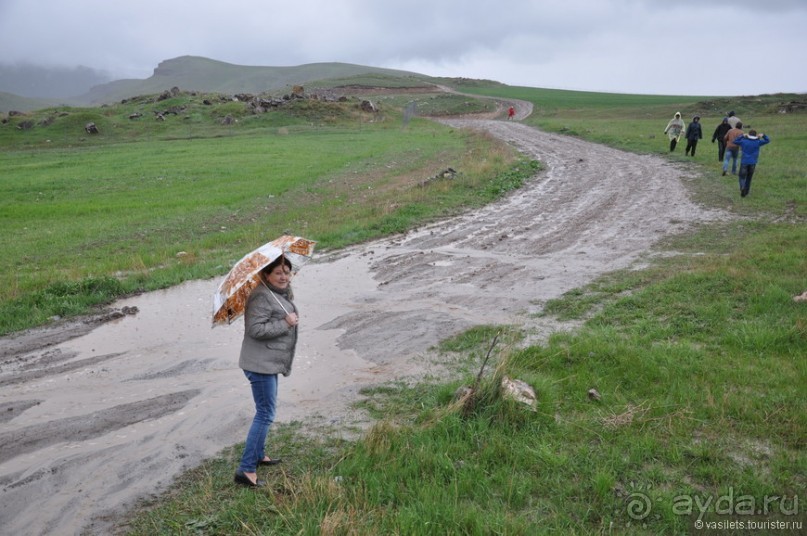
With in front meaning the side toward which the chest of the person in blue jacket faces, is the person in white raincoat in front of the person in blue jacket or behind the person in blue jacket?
in front

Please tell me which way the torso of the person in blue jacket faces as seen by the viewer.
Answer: away from the camera

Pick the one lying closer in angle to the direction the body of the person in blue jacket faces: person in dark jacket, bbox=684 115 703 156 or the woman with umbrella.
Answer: the person in dark jacket

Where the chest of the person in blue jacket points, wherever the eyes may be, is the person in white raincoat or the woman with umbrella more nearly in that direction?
the person in white raincoat

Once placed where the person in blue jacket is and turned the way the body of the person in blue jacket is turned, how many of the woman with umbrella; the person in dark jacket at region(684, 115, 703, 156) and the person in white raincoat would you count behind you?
1

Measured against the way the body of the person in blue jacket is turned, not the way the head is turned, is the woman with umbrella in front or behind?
behind

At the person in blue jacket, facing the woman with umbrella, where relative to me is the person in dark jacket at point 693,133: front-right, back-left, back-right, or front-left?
back-right

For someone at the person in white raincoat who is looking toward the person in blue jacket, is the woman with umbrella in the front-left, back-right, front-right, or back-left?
front-right
